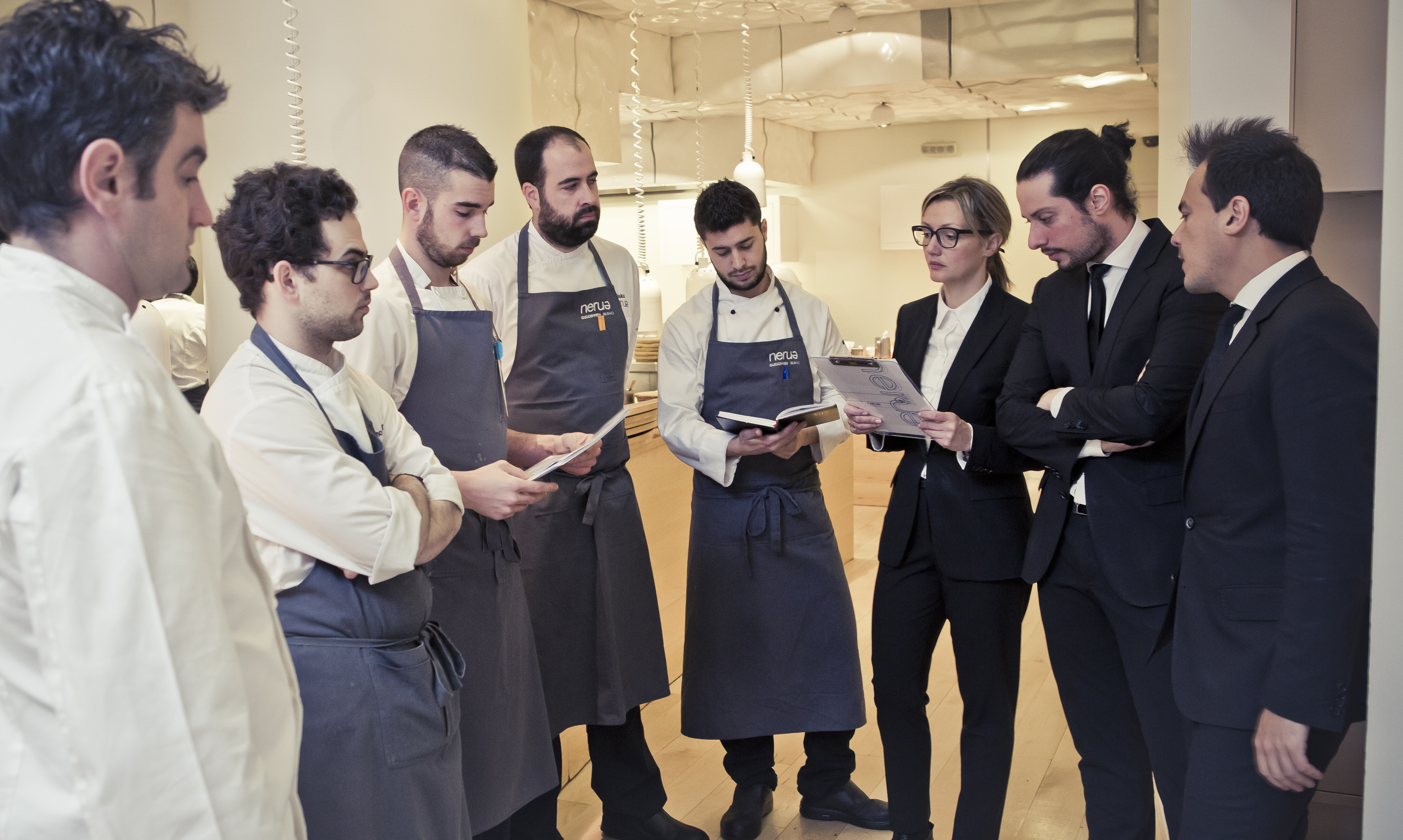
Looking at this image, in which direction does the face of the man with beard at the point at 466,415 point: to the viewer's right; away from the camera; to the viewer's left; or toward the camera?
to the viewer's right

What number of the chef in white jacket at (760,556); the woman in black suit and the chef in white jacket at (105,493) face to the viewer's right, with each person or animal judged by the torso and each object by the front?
1

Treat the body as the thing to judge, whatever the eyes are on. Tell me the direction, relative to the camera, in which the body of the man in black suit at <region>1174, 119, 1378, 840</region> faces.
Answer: to the viewer's left

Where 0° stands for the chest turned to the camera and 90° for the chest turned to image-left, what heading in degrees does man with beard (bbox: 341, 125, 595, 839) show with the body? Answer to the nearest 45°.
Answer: approximately 315°

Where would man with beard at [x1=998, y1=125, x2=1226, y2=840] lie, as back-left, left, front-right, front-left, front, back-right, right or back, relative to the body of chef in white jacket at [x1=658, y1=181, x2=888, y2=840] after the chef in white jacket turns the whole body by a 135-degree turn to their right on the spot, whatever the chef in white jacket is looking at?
back

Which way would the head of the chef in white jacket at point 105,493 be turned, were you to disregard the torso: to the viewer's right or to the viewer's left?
to the viewer's right

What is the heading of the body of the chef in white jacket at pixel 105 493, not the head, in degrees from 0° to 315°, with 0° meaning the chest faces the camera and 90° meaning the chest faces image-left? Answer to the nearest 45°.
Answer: approximately 270°

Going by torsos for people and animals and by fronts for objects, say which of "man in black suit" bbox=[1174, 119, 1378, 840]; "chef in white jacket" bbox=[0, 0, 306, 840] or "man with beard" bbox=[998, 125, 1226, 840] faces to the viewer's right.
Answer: the chef in white jacket

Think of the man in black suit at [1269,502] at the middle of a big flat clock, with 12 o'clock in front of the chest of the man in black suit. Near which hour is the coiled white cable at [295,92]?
The coiled white cable is roughly at 12 o'clock from the man in black suit.

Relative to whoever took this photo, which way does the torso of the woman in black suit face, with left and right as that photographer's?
facing the viewer and to the left of the viewer

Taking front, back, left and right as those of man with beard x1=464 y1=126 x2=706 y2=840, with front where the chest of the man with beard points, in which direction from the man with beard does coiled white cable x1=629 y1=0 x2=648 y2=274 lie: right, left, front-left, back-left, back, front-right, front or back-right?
back-left

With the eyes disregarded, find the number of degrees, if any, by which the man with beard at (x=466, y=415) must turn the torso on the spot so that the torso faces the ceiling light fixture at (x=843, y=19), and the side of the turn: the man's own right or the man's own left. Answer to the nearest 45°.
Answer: approximately 90° to the man's own left
